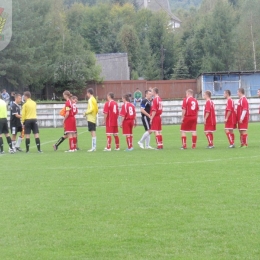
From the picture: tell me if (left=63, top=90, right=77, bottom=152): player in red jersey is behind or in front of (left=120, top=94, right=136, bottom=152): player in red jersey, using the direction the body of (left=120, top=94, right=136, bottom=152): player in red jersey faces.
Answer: in front

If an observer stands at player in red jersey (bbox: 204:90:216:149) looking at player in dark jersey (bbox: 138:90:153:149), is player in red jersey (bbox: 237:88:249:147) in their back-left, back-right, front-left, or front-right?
back-right

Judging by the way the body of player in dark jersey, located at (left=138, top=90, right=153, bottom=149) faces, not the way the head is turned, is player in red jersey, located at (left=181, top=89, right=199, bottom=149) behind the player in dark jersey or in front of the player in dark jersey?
in front
